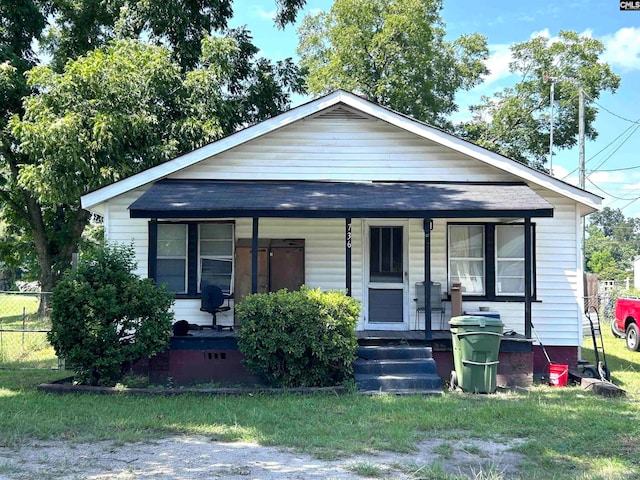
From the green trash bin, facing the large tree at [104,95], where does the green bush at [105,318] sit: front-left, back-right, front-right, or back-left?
front-left

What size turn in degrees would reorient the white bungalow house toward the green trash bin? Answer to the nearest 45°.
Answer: approximately 45° to its left

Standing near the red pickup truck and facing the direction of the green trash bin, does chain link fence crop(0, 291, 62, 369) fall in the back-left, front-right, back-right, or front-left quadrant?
front-right

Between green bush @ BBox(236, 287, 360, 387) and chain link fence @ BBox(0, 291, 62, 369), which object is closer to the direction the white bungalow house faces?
the green bush

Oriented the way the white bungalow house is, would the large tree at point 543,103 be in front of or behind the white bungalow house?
behind

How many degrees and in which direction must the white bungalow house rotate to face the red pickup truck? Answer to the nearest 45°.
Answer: approximately 135° to its left

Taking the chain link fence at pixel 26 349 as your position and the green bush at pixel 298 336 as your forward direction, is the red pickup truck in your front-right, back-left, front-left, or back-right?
front-left

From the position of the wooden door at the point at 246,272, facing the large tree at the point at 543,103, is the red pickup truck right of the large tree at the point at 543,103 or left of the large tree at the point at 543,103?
right

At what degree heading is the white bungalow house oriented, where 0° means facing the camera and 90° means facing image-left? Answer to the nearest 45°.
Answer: approximately 0°

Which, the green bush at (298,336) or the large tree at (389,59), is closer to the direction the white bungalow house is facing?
the green bush

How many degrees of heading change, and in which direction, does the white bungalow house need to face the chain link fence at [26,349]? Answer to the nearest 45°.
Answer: approximately 90° to its right

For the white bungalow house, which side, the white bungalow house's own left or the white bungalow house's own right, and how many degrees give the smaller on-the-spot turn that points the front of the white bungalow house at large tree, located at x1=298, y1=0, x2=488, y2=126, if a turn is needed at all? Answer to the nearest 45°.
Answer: approximately 180°
